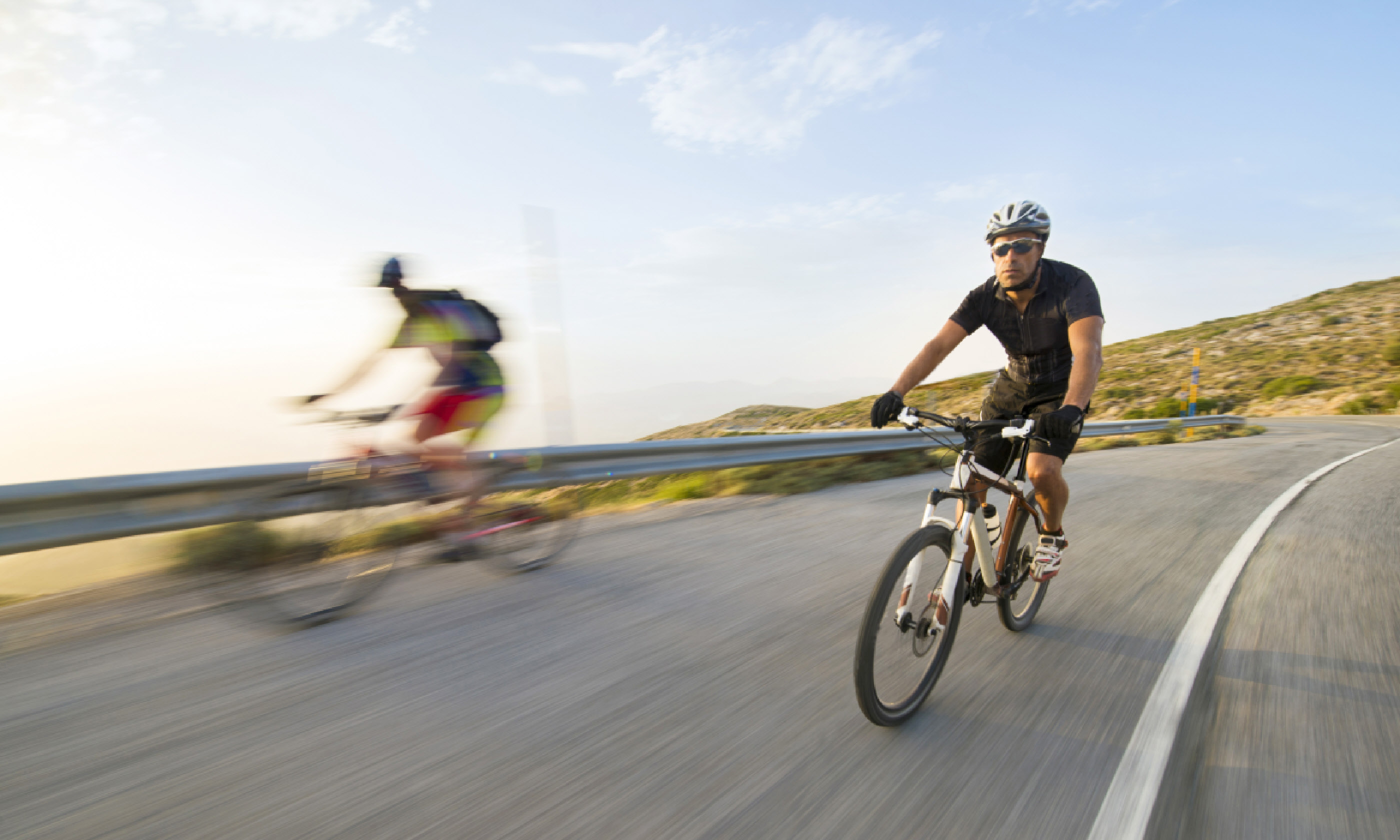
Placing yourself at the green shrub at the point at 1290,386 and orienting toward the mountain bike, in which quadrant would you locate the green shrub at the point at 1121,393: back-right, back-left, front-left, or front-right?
front-right

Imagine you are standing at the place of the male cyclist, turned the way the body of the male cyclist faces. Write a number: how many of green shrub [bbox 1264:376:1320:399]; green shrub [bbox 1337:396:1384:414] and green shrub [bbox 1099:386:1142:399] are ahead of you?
0

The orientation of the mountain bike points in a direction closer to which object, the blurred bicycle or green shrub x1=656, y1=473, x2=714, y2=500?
the blurred bicycle

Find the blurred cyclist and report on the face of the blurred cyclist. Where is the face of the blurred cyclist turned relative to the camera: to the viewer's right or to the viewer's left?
to the viewer's left

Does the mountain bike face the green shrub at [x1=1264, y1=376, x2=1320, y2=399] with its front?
no

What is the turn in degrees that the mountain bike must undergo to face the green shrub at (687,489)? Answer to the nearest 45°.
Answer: approximately 90° to its right

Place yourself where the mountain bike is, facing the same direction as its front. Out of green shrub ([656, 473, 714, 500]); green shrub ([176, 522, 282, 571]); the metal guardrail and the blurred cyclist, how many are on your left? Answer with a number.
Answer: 0

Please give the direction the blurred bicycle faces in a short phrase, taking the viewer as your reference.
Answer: facing the viewer and to the left of the viewer

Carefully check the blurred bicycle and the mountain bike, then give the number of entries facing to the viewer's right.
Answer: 0

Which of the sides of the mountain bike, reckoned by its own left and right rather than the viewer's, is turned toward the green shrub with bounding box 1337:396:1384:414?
back

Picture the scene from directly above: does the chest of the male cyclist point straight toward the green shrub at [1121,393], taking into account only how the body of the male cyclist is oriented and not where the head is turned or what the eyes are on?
no

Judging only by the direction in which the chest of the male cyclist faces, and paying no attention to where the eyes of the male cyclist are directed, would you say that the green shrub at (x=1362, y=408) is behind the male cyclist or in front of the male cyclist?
behind

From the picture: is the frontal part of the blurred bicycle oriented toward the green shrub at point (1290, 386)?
no

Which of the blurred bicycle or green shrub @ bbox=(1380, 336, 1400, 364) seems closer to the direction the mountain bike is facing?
the blurred bicycle
